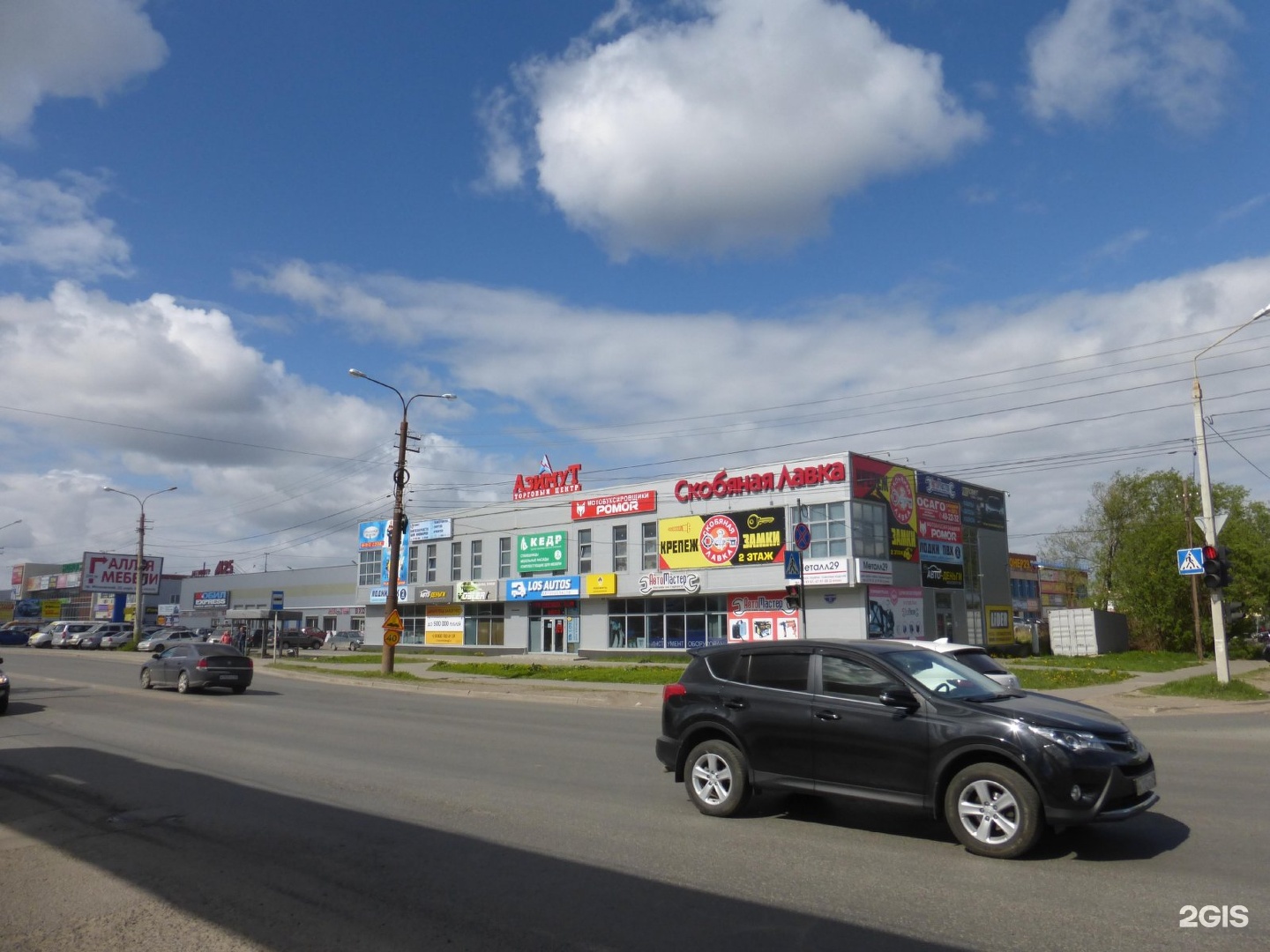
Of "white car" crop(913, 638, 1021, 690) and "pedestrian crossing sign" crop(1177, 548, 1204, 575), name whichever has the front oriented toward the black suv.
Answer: the pedestrian crossing sign

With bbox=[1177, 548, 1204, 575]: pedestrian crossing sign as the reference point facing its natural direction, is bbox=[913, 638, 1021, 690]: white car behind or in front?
in front

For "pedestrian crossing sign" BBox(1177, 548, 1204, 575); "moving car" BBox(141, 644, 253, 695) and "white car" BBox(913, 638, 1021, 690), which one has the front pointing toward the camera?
the pedestrian crossing sign

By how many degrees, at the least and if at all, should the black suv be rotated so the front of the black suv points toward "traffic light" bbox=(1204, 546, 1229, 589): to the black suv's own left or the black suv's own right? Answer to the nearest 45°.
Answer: approximately 90° to the black suv's own left

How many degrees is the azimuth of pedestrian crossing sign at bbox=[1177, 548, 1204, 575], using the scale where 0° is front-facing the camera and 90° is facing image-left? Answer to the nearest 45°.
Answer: approximately 0°

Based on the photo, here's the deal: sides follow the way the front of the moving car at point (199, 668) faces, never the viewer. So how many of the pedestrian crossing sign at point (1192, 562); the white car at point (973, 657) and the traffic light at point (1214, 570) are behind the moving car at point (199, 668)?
3

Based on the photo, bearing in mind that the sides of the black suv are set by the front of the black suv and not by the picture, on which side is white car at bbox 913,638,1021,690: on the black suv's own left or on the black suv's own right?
on the black suv's own left

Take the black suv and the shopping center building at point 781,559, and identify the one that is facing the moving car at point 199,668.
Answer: the shopping center building

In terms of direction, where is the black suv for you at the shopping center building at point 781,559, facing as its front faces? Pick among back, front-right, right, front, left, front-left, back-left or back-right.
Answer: front-left

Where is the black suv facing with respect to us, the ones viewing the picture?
facing the viewer and to the right of the viewer

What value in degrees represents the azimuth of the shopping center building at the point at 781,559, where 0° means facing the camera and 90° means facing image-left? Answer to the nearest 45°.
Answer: approximately 45°

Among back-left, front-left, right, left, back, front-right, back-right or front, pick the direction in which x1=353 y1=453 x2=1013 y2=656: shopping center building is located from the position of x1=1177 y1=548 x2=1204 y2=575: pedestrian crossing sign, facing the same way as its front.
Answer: back-right
